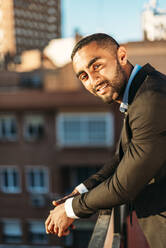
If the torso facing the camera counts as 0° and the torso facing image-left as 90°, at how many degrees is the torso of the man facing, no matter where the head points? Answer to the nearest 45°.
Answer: approximately 90°

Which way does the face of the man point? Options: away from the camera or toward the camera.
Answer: toward the camera

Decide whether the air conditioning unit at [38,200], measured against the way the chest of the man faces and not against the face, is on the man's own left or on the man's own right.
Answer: on the man's own right
